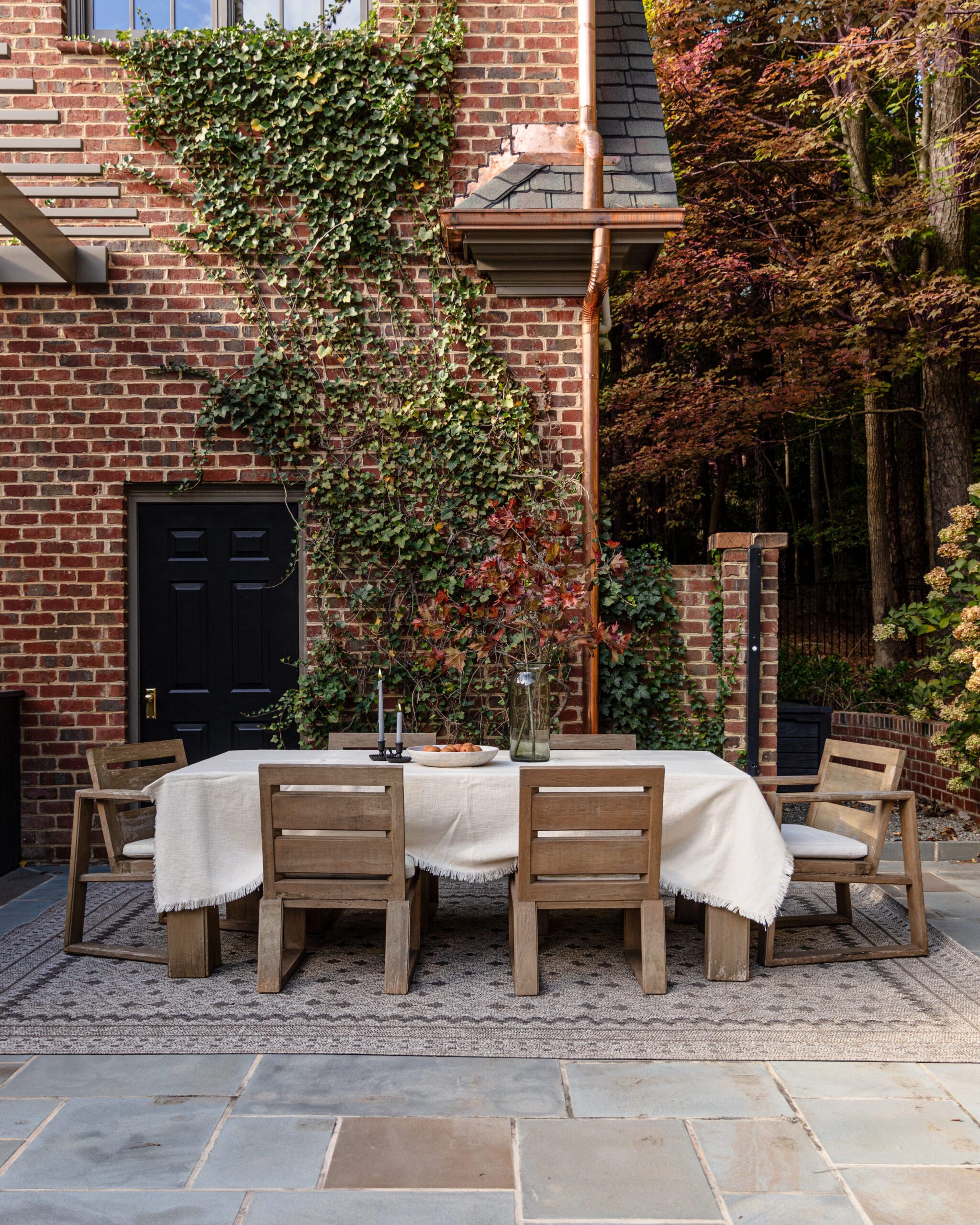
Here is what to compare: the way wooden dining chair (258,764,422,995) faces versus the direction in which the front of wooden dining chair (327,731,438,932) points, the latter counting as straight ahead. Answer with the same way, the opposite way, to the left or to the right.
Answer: the opposite way

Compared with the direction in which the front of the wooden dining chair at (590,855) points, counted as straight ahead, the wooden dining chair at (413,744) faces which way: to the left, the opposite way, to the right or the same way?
the opposite way

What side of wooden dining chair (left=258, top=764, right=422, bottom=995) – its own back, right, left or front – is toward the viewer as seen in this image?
back

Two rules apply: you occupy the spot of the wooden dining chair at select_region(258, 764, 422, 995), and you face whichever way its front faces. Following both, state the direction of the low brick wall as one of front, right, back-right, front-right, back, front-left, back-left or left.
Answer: front-right

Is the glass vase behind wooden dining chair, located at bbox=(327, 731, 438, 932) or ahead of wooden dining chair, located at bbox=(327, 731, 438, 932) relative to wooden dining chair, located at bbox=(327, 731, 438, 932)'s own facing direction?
ahead

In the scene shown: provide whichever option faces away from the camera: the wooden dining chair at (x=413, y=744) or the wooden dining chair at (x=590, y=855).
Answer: the wooden dining chair at (x=590, y=855)

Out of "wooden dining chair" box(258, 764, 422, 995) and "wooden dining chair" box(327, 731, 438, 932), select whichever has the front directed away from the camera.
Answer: "wooden dining chair" box(258, 764, 422, 995)

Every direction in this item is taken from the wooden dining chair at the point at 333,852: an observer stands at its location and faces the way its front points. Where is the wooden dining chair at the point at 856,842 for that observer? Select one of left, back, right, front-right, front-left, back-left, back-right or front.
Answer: right

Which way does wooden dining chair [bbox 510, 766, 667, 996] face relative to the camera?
away from the camera

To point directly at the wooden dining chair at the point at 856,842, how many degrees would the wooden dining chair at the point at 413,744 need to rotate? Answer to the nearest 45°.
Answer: approximately 45° to its left

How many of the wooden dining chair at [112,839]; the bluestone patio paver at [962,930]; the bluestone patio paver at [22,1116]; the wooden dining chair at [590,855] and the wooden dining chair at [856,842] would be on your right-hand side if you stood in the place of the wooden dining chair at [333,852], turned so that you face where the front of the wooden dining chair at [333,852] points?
3

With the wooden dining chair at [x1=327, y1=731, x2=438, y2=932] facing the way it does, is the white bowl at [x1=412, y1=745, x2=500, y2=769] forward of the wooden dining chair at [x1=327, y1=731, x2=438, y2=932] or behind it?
forward
